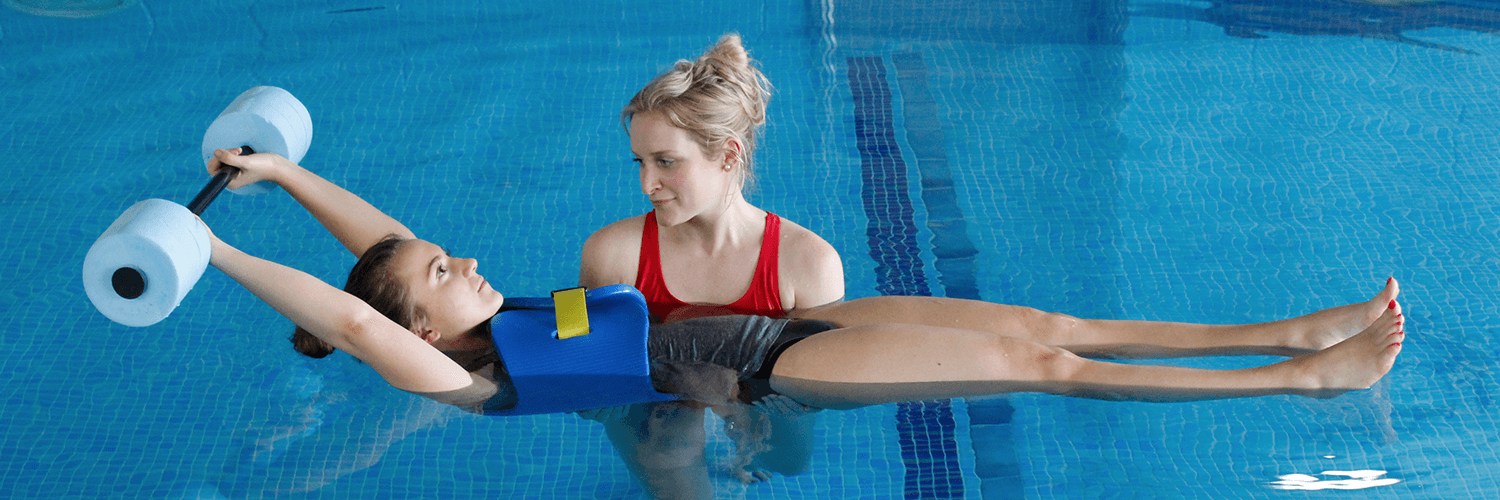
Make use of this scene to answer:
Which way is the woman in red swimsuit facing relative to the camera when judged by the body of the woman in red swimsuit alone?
toward the camera

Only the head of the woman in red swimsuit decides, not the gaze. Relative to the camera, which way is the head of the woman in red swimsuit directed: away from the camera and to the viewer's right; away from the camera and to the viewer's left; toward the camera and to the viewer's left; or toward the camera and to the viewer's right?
toward the camera and to the viewer's left
